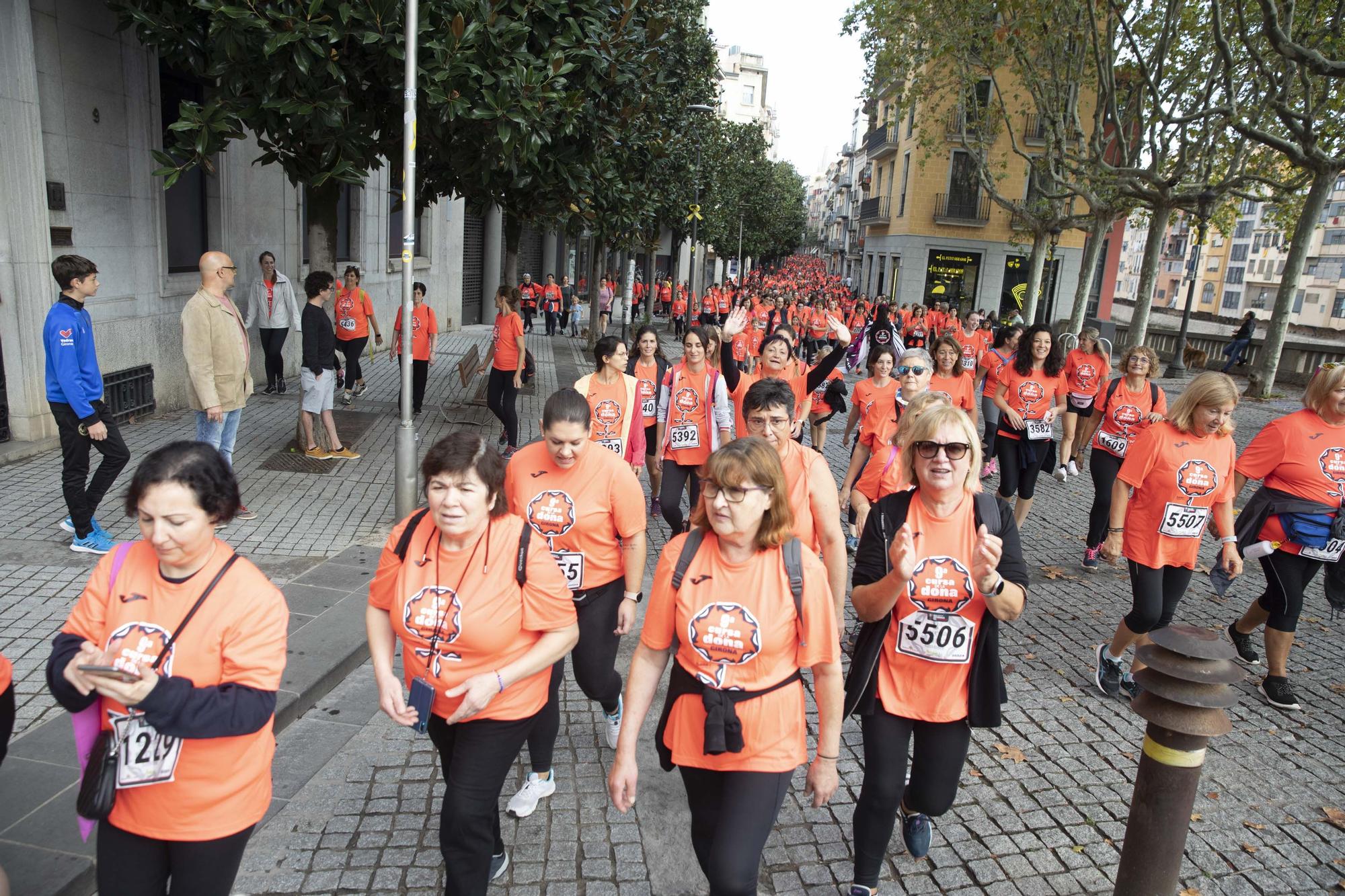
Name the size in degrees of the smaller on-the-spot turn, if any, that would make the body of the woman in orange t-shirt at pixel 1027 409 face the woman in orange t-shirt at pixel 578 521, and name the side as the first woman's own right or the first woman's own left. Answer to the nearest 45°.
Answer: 0° — they already face them

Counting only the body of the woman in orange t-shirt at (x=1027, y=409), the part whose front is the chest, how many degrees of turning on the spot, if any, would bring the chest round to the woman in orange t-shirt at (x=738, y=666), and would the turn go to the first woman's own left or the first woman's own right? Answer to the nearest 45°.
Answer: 0° — they already face them

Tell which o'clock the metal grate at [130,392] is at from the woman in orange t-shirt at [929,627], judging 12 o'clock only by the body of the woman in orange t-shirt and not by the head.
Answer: The metal grate is roughly at 4 o'clock from the woman in orange t-shirt.

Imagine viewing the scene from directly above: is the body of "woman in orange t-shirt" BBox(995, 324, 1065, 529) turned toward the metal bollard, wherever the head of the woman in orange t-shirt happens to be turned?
yes

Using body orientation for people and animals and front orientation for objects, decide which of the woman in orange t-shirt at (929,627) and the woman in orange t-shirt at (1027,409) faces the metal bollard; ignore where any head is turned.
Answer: the woman in orange t-shirt at (1027,409)

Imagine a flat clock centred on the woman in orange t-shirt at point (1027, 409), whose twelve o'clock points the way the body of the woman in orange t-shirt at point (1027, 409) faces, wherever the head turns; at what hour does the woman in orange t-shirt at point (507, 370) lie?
the woman in orange t-shirt at point (507, 370) is roughly at 3 o'clock from the woman in orange t-shirt at point (1027, 409).

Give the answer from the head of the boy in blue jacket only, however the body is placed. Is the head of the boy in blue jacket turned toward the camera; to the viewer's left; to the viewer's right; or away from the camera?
to the viewer's right

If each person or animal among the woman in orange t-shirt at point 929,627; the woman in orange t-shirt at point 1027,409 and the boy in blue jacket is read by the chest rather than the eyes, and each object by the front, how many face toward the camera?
2

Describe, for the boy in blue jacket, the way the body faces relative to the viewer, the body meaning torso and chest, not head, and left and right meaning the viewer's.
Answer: facing to the right of the viewer

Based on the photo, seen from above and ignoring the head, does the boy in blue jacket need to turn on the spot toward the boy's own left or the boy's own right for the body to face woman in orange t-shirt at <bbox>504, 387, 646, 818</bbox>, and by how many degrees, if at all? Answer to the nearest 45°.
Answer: approximately 45° to the boy's own right

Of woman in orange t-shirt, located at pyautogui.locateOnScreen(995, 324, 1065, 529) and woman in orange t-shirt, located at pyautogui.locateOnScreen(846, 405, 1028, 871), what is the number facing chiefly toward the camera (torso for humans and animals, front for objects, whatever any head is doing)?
2
